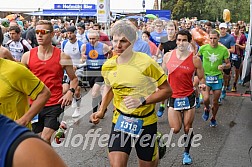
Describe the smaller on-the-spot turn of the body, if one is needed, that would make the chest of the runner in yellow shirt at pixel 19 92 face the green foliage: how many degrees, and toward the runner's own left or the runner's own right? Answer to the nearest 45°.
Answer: approximately 180°

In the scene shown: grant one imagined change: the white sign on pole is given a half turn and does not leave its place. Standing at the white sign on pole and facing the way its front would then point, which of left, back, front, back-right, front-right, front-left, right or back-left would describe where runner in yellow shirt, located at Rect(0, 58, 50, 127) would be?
back

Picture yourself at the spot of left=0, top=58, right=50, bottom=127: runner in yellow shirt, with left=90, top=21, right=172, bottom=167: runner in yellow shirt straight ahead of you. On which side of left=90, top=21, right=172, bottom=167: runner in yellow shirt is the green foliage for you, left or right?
left

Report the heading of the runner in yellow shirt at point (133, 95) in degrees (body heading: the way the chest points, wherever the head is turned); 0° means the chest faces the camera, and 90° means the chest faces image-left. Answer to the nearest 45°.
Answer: approximately 45°

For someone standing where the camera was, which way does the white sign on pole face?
facing the viewer

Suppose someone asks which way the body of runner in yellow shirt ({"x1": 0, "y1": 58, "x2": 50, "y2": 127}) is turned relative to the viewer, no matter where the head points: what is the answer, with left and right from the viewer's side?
facing the viewer and to the left of the viewer

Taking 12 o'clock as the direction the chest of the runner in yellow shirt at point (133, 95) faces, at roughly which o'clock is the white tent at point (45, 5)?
The white tent is roughly at 4 o'clock from the runner in yellow shirt.

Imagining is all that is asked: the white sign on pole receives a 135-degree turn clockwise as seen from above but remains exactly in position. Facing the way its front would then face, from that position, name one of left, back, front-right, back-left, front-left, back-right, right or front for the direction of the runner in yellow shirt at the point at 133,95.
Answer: back-left

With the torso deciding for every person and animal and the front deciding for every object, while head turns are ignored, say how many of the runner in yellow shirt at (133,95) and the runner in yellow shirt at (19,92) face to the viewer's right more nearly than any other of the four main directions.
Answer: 0

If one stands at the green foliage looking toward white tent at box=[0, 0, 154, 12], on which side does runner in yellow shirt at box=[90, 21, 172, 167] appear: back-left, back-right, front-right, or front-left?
front-left

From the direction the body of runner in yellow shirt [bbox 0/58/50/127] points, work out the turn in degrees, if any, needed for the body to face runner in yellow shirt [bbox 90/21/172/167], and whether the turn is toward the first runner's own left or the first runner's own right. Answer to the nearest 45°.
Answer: approximately 135° to the first runner's own left

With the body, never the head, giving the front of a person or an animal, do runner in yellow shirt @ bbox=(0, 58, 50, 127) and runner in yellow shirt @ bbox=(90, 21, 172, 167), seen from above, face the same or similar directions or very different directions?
same or similar directions

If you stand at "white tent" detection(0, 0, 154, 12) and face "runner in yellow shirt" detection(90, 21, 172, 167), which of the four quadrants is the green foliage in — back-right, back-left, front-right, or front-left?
back-left
